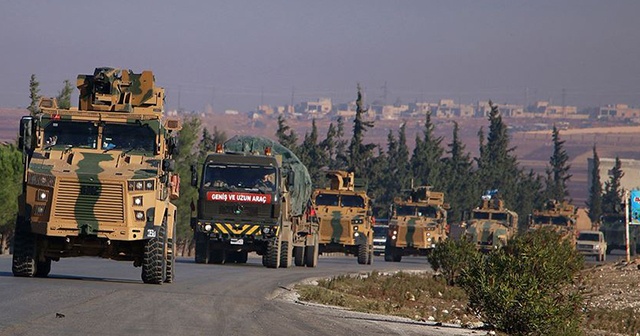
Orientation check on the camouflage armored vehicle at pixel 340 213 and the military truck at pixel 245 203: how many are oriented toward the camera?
2

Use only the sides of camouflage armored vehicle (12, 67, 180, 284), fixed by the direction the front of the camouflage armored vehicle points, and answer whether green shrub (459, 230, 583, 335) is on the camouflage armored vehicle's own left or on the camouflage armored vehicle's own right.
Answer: on the camouflage armored vehicle's own left

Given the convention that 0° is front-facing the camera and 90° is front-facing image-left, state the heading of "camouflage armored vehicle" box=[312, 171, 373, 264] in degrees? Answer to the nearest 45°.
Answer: approximately 0°

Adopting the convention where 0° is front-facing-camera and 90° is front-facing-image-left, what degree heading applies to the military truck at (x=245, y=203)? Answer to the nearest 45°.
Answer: approximately 0°

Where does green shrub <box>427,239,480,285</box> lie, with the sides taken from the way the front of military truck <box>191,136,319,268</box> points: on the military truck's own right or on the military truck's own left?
on the military truck's own left
